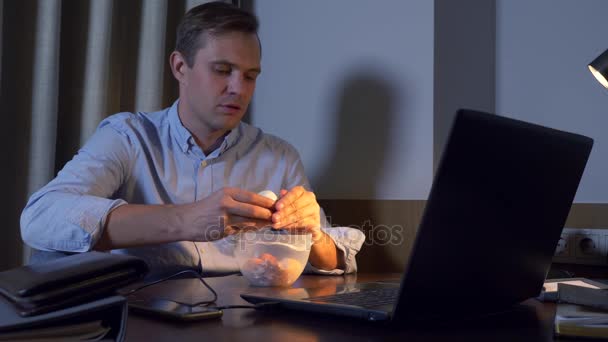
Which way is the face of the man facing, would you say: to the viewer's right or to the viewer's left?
to the viewer's right

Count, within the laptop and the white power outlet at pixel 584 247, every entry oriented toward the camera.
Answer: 1

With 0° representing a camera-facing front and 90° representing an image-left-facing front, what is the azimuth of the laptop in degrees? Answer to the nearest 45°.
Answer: approximately 135°

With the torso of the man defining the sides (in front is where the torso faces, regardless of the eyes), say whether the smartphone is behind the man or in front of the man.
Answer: in front

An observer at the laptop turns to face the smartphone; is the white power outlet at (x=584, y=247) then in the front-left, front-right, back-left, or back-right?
back-right

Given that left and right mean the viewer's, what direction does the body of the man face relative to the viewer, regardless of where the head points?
facing the viewer and to the right of the viewer

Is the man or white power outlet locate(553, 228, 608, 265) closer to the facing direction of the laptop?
the man

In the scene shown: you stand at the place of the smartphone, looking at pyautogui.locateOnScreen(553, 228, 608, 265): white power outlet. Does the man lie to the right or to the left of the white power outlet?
left

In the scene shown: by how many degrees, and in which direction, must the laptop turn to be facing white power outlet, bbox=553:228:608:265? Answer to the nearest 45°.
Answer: approximately 45° to its right

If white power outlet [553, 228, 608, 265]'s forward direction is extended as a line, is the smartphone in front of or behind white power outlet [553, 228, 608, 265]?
in front

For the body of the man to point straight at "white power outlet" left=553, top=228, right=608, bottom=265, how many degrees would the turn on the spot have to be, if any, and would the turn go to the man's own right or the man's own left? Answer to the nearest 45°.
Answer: approximately 45° to the man's own left
